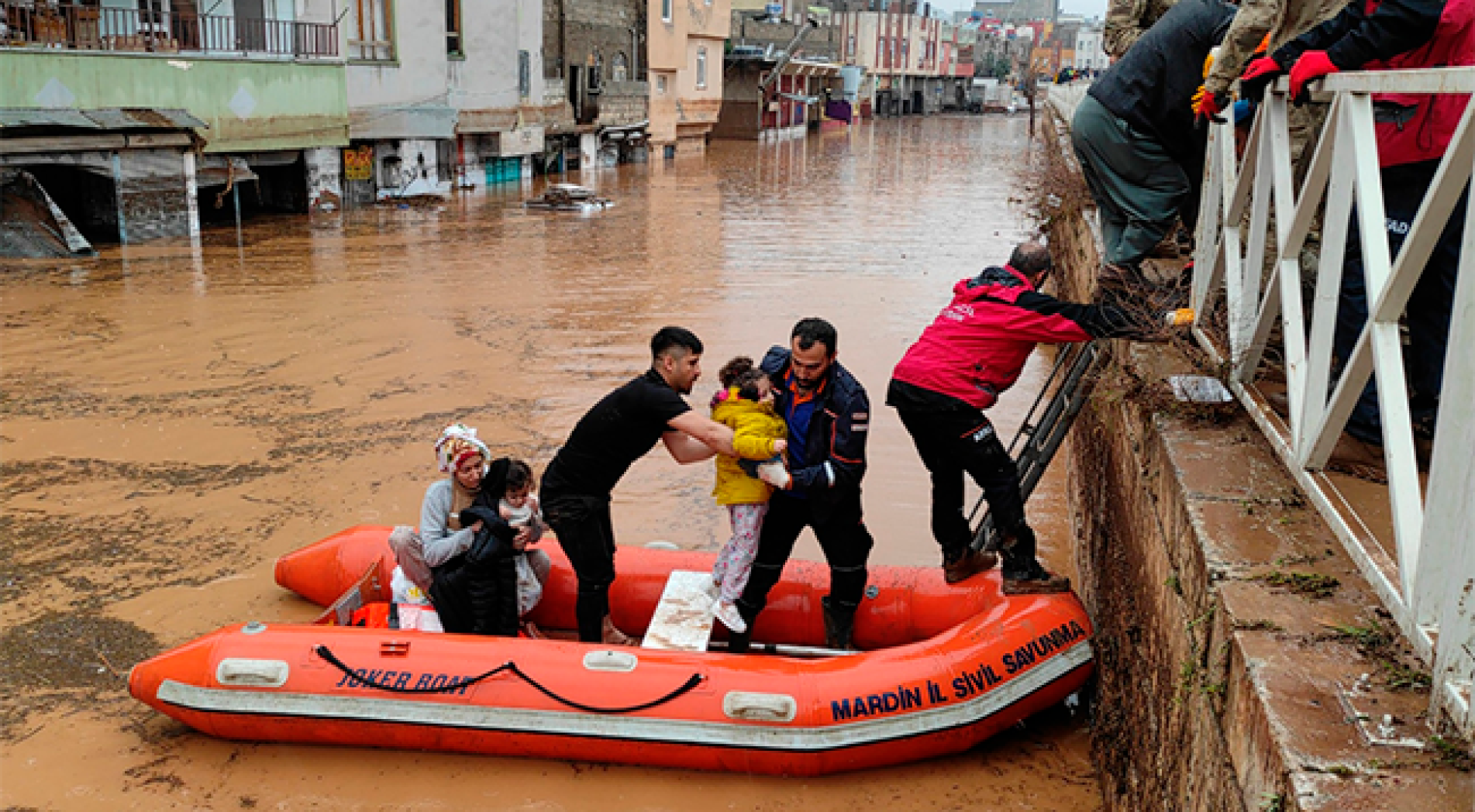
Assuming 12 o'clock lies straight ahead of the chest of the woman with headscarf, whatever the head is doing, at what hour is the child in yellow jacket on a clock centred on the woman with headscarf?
The child in yellow jacket is roughly at 11 o'clock from the woman with headscarf.

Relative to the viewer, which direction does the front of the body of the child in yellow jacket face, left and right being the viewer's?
facing to the right of the viewer

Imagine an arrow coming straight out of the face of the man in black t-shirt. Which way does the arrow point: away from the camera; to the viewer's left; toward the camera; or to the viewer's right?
to the viewer's right

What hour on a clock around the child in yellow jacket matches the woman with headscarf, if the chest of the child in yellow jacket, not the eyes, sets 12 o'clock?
The woman with headscarf is roughly at 6 o'clock from the child in yellow jacket.

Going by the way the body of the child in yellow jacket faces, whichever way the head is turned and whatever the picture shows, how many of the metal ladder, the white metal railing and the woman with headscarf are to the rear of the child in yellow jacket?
1

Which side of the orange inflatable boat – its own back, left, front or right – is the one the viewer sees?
right

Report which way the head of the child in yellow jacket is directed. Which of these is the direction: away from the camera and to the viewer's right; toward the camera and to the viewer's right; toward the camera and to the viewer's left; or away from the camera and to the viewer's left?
away from the camera and to the viewer's right

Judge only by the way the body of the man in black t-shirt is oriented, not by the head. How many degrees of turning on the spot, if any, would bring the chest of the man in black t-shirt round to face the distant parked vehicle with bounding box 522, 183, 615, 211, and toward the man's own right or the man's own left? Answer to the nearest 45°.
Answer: approximately 90° to the man's own left

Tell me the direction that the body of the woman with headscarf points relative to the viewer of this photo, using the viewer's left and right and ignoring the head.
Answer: facing the viewer and to the right of the viewer

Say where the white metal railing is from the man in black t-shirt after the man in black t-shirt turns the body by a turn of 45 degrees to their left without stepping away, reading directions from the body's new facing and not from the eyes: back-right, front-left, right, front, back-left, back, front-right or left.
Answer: right

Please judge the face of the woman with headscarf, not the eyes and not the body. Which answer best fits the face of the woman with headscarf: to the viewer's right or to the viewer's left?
to the viewer's right

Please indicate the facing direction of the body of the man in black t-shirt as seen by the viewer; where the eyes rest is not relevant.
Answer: to the viewer's right

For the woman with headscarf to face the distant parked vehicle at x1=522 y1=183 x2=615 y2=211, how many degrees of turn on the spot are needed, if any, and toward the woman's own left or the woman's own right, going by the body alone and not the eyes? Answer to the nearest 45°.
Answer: approximately 135° to the woman's own left

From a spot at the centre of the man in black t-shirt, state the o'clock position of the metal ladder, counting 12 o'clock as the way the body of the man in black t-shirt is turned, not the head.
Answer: The metal ladder is roughly at 12 o'clock from the man in black t-shirt.
